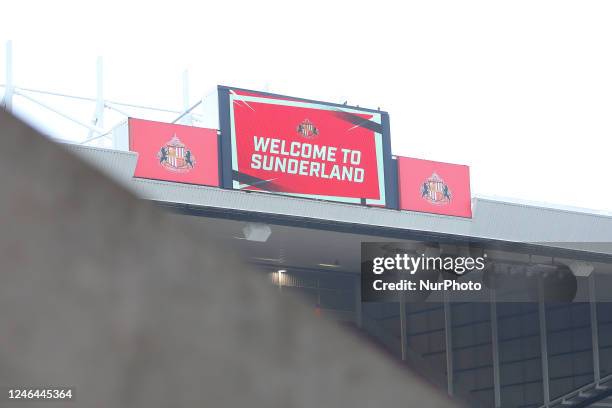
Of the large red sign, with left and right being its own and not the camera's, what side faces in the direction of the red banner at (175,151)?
right

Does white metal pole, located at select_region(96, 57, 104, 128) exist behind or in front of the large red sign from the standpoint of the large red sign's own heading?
behind

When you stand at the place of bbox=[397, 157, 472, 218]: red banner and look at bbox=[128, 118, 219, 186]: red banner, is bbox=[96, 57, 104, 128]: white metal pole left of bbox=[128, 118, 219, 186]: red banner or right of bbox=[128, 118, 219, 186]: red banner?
right

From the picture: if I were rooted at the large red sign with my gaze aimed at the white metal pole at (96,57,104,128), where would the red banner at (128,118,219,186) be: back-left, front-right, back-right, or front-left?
front-left

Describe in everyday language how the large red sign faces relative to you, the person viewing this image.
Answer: facing the viewer and to the right of the viewer

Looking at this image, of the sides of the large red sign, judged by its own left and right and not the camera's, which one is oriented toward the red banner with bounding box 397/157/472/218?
left

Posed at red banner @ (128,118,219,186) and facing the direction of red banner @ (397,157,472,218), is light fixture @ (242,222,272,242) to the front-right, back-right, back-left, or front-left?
front-left

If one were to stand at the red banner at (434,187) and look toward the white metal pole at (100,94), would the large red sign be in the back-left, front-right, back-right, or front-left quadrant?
front-left
